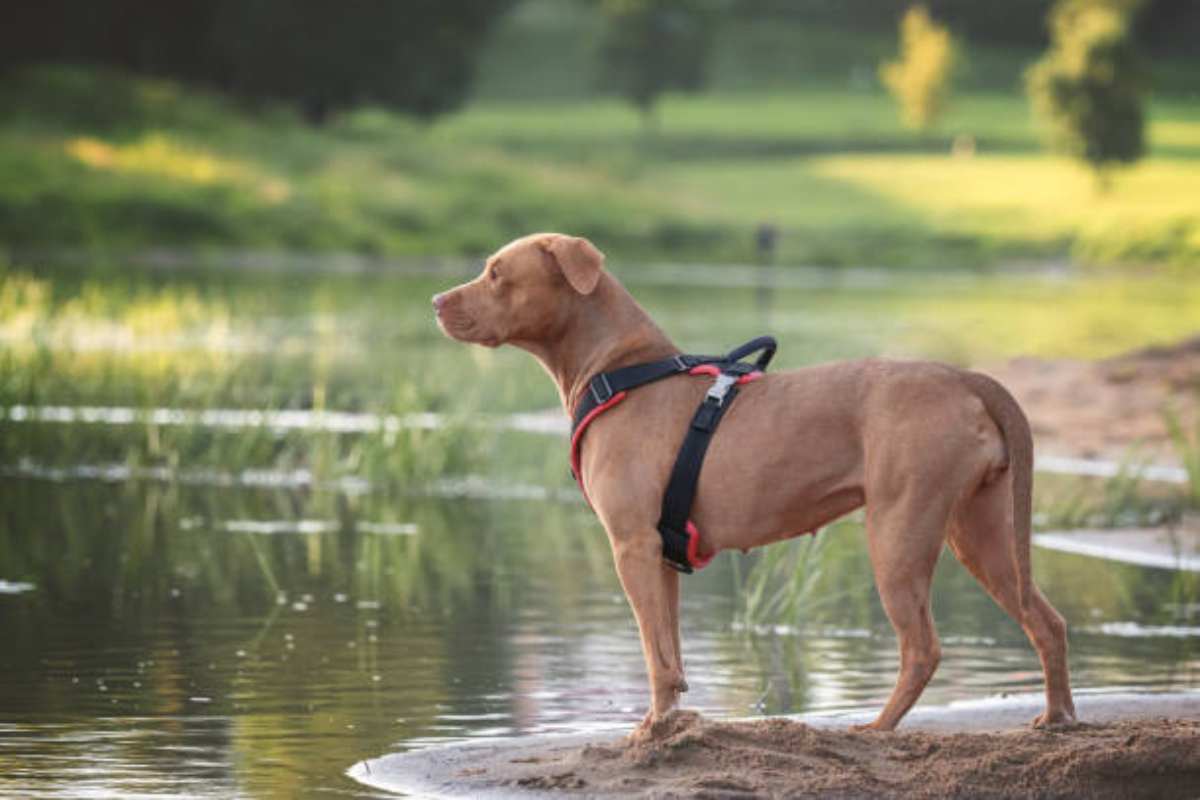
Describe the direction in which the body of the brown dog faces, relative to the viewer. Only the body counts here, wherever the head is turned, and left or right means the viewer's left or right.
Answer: facing to the left of the viewer
